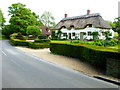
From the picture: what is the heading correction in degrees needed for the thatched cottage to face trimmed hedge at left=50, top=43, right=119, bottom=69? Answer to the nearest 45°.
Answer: approximately 45° to its left

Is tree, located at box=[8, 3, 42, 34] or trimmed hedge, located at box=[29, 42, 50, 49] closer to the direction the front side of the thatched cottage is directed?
the trimmed hedge

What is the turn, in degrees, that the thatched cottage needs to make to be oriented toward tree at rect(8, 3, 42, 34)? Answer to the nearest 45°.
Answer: approximately 45° to its right

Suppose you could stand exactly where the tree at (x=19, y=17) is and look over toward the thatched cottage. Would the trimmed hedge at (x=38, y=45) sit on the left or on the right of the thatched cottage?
right
